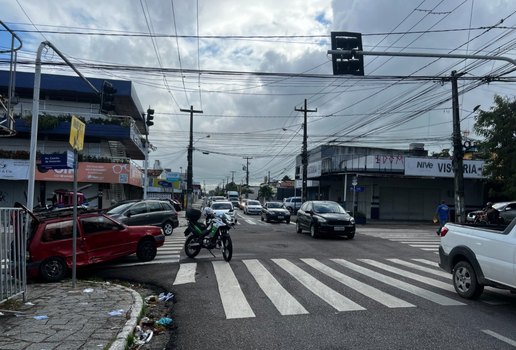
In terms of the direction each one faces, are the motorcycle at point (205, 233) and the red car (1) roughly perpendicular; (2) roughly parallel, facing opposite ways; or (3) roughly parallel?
roughly perpendicular

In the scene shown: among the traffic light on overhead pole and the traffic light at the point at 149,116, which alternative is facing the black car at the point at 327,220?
the traffic light on overhead pole

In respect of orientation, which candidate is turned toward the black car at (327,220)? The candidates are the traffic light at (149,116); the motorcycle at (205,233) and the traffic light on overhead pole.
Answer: the traffic light on overhead pole

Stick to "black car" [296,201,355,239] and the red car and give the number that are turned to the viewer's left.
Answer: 0

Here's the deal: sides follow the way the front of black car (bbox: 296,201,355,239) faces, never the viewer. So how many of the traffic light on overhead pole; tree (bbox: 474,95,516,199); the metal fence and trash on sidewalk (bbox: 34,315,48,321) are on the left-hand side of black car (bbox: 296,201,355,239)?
1

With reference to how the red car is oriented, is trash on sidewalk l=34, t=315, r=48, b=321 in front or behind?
behind
